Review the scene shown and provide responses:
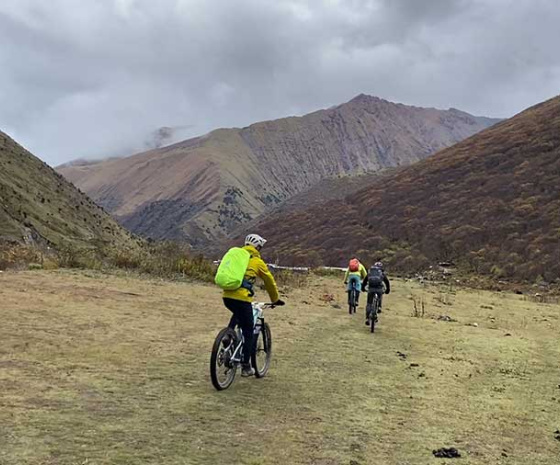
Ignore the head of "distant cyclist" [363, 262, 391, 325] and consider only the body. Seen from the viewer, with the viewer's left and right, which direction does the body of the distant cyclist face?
facing away from the viewer

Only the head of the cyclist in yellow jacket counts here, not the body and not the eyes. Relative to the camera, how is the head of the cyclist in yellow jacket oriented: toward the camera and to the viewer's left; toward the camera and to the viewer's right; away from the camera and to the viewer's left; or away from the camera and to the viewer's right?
away from the camera and to the viewer's right

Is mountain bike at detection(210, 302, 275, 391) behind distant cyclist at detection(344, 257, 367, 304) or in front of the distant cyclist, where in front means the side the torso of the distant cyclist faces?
behind

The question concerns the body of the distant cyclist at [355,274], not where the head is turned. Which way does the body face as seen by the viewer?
away from the camera

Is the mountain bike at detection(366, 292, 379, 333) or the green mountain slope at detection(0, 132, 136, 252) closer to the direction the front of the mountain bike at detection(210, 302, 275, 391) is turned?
the mountain bike

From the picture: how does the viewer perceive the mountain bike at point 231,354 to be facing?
facing away from the viewer and to the right of the viewer

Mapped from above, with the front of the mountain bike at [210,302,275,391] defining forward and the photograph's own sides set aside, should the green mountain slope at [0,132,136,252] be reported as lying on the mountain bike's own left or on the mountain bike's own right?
on the mountain bike's own left

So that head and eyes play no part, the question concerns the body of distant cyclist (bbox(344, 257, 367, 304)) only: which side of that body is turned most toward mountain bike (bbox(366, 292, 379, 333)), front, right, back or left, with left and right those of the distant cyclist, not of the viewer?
back

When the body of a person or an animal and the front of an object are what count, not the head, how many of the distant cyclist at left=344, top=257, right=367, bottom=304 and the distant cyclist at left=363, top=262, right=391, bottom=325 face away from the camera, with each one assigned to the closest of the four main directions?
2

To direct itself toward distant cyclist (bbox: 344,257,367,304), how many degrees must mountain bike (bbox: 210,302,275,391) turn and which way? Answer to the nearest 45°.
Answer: approximately 45° to its left

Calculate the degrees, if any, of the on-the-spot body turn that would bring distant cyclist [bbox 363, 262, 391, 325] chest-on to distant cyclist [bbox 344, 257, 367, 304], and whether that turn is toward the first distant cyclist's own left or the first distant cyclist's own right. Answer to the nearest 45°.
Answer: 0° — they already face them

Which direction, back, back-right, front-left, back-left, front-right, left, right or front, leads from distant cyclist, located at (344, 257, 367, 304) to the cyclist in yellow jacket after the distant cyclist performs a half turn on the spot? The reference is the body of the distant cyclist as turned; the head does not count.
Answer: front

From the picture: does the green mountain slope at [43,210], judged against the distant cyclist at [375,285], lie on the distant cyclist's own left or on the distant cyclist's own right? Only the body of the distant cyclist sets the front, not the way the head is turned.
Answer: on the distant cyclist's own left
